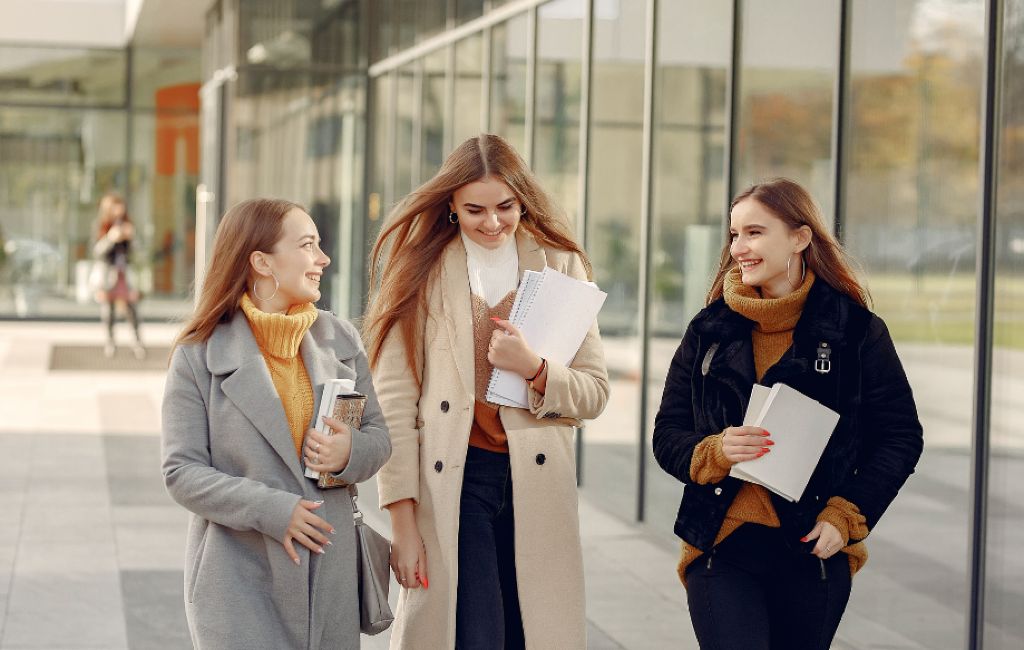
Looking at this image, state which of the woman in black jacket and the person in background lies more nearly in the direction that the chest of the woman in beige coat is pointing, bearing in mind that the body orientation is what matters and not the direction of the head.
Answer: the woman in black jacket

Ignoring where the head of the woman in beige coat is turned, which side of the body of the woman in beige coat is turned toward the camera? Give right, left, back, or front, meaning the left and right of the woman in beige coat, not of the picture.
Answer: front

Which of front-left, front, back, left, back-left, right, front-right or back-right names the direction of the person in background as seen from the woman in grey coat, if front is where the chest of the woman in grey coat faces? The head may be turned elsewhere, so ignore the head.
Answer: back-left

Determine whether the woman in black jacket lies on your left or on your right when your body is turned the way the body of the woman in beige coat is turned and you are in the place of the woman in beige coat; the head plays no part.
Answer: on your left

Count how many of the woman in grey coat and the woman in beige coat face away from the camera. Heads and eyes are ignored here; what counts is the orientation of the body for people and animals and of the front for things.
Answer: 0

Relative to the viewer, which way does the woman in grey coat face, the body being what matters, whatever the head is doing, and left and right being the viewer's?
facing the viewer and to the right of the viewer

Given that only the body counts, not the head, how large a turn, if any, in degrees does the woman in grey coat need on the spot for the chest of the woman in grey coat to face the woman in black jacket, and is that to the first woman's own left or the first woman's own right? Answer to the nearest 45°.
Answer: approximately 45° to the first woman's own left

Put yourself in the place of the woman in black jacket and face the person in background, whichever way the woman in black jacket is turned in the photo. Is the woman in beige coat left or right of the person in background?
left

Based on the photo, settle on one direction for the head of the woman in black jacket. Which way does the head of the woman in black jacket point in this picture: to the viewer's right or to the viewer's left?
to the viewer's left

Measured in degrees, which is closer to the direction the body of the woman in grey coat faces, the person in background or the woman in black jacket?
the woman in black jacket
